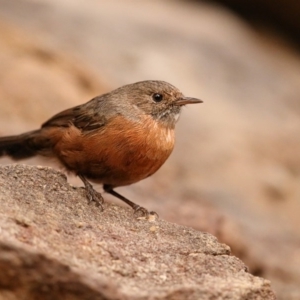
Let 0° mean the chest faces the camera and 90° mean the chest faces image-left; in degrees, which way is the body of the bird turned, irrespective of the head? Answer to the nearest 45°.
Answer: approximately 270°
